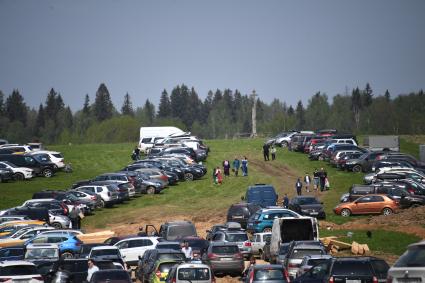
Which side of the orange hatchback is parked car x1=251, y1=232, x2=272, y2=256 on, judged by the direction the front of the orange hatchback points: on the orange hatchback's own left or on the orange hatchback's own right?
on the orange hatchback's own left

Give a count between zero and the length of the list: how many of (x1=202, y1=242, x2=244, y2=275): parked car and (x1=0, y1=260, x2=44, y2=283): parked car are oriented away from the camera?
2

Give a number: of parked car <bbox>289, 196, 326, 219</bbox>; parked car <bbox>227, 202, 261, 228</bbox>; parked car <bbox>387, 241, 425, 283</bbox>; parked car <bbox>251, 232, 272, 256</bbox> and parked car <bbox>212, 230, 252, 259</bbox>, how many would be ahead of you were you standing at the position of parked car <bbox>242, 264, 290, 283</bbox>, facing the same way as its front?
4

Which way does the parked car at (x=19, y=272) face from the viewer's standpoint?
away from the camera

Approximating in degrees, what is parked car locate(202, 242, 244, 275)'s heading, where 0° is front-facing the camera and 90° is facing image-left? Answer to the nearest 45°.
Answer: approximately 180°

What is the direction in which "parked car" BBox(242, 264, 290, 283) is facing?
away from the camera

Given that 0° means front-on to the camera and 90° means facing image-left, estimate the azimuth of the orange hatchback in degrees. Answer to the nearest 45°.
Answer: approximately 90°
